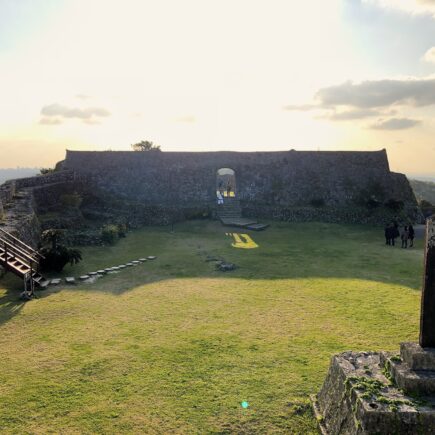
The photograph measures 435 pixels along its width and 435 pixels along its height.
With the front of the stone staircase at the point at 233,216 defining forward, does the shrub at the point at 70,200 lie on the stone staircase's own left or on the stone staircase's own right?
on the stone staircase's own right

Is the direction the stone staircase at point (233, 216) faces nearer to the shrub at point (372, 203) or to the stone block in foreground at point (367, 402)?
the stone block in foreground

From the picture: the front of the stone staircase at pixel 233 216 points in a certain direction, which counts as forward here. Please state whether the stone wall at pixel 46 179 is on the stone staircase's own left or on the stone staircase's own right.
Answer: on the stone staircase's own right

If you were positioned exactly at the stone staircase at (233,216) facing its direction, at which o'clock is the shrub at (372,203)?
The shrub is roughly at 9 o'clock from the stone staircase.

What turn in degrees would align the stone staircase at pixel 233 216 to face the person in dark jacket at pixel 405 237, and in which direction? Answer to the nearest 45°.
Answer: approximately 45° to its left

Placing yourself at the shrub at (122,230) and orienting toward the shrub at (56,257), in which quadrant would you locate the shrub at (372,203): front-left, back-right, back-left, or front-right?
back-left

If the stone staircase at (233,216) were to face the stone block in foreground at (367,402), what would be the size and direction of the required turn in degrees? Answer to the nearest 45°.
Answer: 0° — it already faces it

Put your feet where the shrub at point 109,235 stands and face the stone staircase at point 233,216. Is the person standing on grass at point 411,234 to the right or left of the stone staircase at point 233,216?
right

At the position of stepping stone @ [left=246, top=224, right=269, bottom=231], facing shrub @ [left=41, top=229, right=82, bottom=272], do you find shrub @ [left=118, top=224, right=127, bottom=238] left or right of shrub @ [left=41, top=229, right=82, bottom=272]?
right

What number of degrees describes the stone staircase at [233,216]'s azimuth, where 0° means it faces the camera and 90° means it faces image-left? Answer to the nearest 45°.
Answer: approximately 0°
